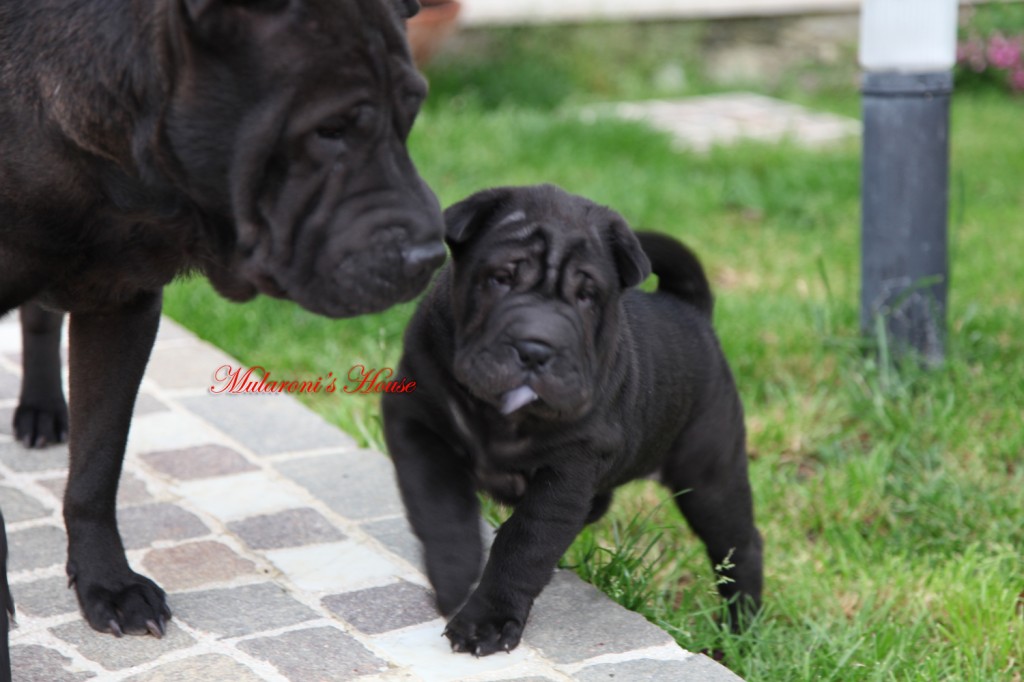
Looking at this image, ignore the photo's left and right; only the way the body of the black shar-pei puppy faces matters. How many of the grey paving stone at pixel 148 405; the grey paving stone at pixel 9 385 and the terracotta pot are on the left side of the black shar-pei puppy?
0

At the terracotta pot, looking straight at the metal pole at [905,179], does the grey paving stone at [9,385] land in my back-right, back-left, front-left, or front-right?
front-right

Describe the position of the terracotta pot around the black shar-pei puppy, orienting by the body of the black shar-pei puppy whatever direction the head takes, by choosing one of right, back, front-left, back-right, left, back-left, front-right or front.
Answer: back-right

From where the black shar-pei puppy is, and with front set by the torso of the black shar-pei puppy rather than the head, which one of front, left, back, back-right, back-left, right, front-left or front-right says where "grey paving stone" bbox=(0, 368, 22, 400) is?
right

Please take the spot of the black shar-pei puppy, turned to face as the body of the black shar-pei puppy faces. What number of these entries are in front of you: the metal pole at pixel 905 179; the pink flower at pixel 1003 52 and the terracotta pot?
0

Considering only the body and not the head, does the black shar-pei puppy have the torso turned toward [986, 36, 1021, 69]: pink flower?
no

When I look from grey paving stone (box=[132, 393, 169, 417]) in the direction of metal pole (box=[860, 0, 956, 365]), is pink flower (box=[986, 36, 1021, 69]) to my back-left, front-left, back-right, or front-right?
front-left

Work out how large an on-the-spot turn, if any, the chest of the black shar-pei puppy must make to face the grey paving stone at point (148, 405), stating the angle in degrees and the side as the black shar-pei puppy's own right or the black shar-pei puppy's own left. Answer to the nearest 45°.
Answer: approximately 90° to the black shar-pei puppy's own right

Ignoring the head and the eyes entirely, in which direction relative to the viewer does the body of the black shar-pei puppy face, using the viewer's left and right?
facing the viewer and to the left of the viewer

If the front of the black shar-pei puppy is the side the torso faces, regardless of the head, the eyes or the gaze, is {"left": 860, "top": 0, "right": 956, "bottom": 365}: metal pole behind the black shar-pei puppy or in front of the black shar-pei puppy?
behind
